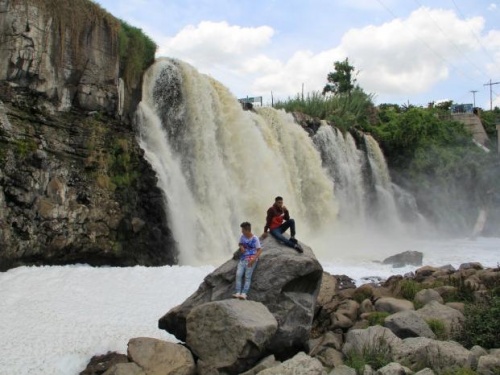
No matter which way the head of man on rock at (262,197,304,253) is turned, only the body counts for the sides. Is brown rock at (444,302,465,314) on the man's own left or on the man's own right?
on the man's own left

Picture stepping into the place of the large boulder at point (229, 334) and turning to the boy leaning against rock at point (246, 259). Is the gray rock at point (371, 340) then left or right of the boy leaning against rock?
right

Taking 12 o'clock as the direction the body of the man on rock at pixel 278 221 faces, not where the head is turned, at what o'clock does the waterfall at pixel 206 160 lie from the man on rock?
The waterfall is roughly at 7 o'clock from the man on rock.

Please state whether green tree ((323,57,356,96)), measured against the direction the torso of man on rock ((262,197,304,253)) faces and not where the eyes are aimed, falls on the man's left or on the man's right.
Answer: on the man's left

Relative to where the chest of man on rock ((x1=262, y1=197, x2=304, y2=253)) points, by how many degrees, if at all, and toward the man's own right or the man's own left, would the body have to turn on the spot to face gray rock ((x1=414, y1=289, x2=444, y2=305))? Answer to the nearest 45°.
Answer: approximately 90° to the man's own left

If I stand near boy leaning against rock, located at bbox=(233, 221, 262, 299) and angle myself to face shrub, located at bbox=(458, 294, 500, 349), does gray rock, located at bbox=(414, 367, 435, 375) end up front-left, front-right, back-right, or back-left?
front-right

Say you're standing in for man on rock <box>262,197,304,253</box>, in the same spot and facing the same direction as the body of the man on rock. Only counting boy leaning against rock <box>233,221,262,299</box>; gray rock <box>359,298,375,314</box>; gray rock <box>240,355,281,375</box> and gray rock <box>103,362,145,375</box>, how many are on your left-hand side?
1

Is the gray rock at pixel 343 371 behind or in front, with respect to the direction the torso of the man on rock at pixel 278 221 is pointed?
in front

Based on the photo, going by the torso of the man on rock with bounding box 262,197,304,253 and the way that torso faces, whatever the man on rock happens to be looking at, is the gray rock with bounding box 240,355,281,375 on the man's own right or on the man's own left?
on the man's own right

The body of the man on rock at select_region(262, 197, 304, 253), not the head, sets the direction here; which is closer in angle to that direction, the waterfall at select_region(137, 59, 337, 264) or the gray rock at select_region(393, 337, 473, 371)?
the gray rock

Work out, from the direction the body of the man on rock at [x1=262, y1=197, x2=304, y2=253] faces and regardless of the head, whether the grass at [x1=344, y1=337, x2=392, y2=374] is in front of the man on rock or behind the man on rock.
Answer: in front

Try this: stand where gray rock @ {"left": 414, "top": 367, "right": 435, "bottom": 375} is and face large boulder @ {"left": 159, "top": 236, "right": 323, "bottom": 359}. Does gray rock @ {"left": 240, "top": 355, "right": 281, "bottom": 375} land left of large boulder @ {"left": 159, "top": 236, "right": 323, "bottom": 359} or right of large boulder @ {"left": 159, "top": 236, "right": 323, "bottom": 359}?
left

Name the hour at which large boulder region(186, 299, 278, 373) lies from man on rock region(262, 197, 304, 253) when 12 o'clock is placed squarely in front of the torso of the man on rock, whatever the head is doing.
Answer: The large boulder is roughly at 2 o'clock from the man on rock.

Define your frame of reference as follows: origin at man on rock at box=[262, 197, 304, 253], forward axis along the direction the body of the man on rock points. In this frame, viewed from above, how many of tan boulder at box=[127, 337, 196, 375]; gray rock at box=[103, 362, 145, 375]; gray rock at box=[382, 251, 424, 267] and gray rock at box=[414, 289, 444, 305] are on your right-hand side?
2

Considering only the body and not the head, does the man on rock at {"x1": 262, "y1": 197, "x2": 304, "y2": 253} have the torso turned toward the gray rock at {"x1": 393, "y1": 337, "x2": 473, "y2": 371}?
yes

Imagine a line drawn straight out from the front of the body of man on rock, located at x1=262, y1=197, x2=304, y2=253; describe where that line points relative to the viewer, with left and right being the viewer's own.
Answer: facing the viewer and to the right of the viewer

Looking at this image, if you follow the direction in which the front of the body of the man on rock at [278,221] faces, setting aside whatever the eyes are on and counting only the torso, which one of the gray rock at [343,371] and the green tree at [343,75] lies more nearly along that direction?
the gray rock
